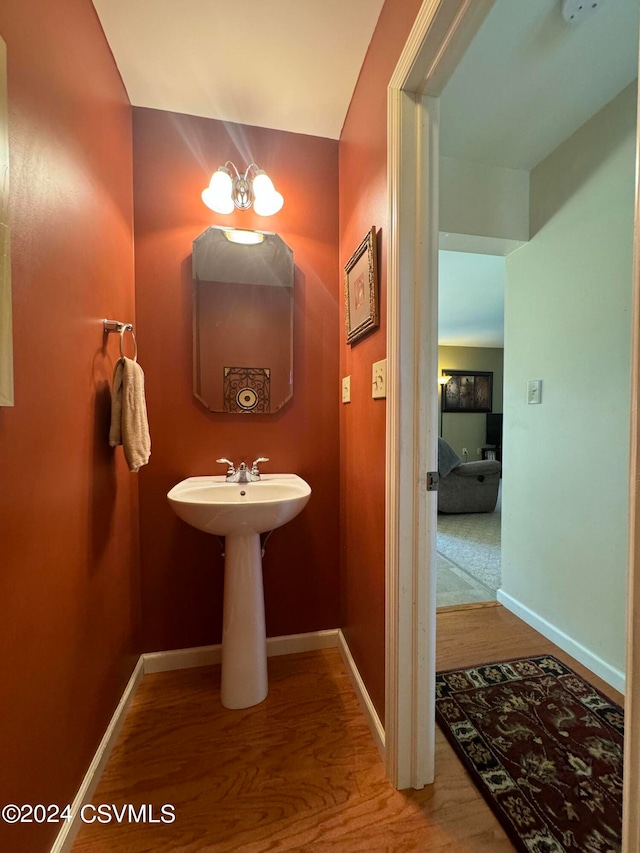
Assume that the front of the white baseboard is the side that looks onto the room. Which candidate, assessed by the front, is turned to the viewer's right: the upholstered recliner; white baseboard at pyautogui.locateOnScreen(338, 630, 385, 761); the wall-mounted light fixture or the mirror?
the upholstered recliner

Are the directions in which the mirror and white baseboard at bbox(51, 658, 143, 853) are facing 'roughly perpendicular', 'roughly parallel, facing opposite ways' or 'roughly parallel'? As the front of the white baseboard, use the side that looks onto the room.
roughly perpendicular

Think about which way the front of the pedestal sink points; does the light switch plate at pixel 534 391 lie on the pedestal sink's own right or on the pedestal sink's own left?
on the pedestal sink's own left

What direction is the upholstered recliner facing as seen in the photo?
to the viewer's right

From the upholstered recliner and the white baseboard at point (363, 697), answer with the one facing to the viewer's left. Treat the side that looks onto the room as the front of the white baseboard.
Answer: the white baseboard

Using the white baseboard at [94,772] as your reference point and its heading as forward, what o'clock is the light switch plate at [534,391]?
The light switch plate is roughly at 12 o'clock from the white baseboard.

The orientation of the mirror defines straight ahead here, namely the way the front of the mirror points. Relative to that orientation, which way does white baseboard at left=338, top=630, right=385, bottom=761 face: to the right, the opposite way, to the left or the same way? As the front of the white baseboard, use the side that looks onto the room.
to the right
